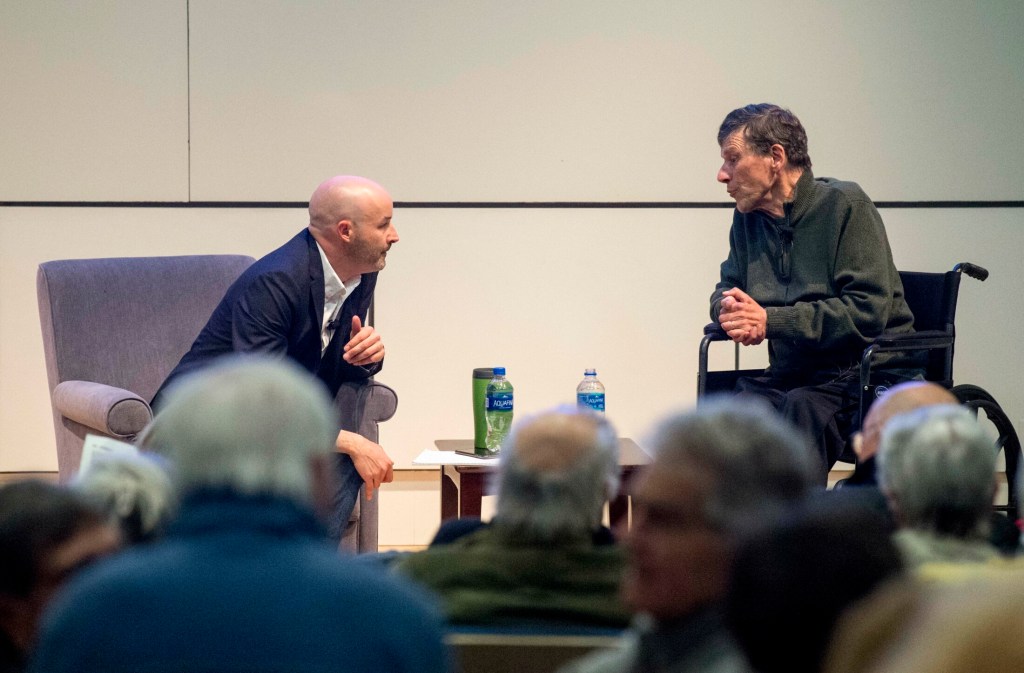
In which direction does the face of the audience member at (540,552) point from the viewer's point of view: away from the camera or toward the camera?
away from the camera

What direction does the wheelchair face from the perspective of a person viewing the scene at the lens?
facing the viewer and to the left of the viewer

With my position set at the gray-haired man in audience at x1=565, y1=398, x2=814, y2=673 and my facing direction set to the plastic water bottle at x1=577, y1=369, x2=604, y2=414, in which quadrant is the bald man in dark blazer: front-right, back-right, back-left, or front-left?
front-left

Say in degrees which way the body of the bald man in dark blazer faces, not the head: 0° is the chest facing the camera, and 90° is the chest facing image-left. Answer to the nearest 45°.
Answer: approximately 315°

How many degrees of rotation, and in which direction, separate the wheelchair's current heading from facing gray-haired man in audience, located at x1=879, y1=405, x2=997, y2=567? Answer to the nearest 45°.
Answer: approximately 45° to its left

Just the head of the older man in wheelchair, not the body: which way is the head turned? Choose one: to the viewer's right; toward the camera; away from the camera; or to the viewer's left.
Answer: to the viewer's left

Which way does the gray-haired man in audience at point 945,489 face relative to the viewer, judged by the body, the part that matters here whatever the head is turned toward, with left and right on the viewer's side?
facing away from the viewer

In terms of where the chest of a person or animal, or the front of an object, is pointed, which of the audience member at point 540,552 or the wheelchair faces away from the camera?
the audience member

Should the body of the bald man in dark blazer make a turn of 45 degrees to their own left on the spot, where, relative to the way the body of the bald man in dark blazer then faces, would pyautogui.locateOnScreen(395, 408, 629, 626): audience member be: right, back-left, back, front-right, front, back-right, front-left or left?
right

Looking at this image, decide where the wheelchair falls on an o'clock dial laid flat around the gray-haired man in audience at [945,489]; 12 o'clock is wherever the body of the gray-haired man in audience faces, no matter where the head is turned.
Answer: The wheelchair is roughly at 12 o'clock from the gray-haired man in audience.

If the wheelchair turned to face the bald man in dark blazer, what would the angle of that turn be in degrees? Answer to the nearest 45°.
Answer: approximately 45° to its right

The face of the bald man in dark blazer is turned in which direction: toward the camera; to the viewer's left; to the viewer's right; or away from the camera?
to the viewer's right

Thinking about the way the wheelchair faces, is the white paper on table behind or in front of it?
in front

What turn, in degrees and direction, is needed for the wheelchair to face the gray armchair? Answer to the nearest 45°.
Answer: approximately 45° to its right

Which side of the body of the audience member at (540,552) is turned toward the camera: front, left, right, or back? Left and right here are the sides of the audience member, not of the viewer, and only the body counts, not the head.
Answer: back

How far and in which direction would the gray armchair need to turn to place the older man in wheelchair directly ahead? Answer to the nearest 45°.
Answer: approximately 45° to its left

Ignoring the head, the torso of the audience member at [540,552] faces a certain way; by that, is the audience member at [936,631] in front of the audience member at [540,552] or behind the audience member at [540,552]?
behind

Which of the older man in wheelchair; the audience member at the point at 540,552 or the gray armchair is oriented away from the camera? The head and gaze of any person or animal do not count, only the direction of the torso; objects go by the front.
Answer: the audience member
